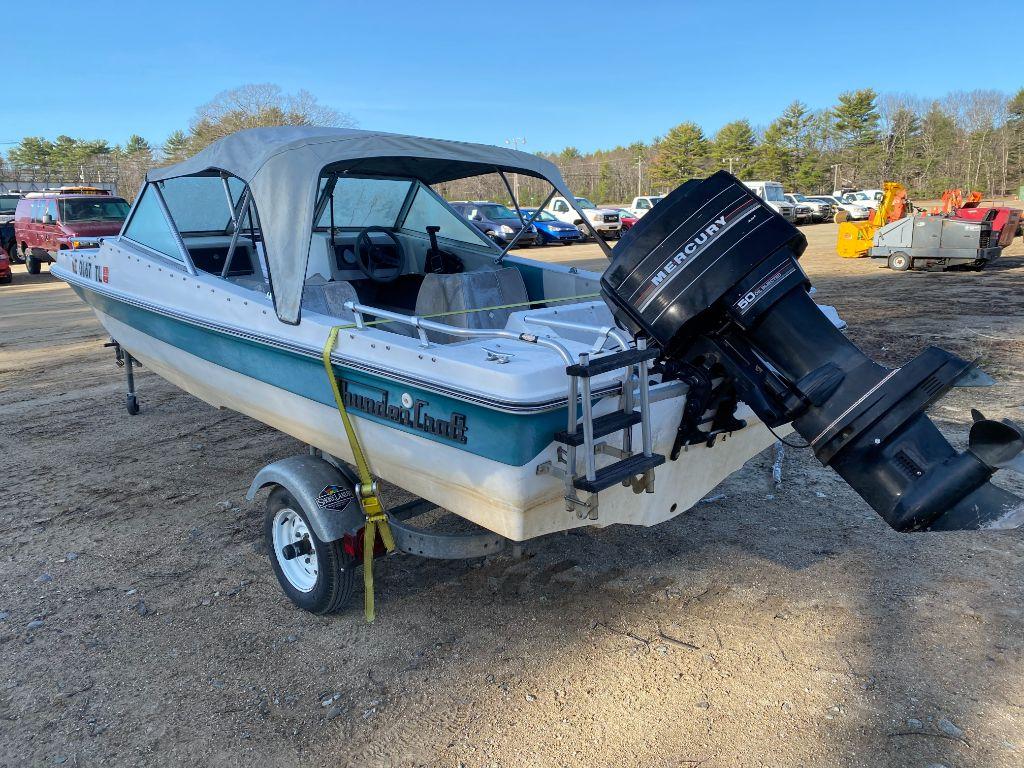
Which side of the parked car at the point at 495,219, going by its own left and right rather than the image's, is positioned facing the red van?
right

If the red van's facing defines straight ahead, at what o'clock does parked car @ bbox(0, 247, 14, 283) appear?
The parked car is roughly at 5 o'clock from the red van.

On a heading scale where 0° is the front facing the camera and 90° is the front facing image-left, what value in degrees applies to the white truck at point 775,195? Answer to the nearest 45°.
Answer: approximately 315°

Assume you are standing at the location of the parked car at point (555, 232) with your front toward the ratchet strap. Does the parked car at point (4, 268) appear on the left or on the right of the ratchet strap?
right

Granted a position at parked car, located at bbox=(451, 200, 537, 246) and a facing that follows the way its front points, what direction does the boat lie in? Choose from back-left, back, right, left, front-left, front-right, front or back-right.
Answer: front-right

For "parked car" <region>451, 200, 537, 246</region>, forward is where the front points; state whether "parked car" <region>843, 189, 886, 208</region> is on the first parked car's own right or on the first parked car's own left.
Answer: on the first parked car's own left

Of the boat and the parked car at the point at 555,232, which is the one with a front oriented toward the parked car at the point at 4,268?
the boat

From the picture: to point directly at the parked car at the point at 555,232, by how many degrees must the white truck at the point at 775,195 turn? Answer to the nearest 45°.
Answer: approximately 90° to its right

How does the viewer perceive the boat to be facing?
facing away from the viewer and to the left of the viewer

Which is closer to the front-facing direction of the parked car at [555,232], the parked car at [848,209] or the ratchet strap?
the ratchet strap

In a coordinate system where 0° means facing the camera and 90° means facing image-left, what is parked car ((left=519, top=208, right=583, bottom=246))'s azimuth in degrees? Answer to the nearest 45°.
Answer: approximately 315°

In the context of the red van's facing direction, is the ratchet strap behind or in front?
in front

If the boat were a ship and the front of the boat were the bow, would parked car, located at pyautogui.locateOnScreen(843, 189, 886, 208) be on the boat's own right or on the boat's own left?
on the boat's own right

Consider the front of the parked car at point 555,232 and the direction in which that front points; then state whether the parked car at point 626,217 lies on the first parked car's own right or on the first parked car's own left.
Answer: on the first parked car's own left

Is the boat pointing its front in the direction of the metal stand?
yes
